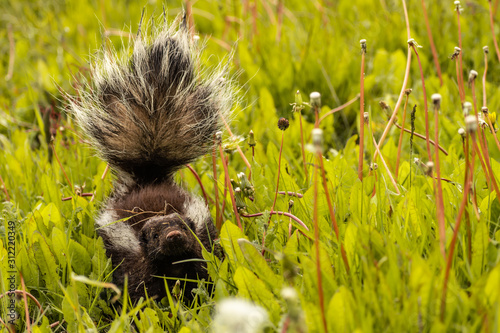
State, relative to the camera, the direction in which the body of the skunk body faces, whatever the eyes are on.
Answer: toward the camera
